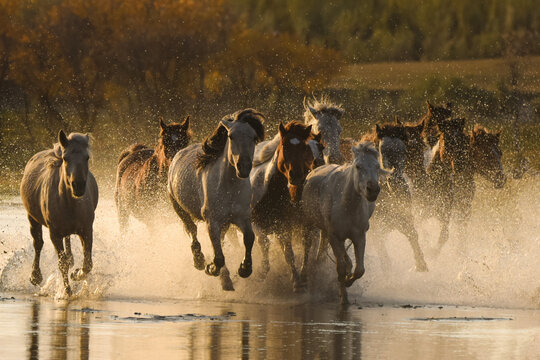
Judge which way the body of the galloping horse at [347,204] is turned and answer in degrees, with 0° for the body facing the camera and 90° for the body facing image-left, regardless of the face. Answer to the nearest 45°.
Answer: approximately 315°

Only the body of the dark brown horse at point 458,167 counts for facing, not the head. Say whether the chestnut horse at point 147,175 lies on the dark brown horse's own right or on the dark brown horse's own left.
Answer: on the dark brown horse's own right

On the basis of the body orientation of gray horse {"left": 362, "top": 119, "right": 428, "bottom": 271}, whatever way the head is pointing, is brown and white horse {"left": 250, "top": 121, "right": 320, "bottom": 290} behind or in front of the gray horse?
in front

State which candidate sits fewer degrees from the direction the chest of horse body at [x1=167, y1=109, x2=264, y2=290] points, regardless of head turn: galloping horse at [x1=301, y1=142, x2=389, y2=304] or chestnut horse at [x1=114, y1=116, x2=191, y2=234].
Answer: the galloping horse

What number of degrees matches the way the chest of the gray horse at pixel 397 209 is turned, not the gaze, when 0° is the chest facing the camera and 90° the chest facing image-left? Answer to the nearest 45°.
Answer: approximately 0°

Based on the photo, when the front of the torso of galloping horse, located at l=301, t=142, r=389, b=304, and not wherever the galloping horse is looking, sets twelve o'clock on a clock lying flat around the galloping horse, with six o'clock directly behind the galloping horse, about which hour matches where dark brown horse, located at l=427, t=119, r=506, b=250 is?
The dark brown horse is roughly at 8 o'clock from the galloping horse.

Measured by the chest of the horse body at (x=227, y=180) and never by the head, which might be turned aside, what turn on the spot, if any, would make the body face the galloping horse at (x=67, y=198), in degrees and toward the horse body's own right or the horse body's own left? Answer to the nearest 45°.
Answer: approximately 135° to the horse body's own right
